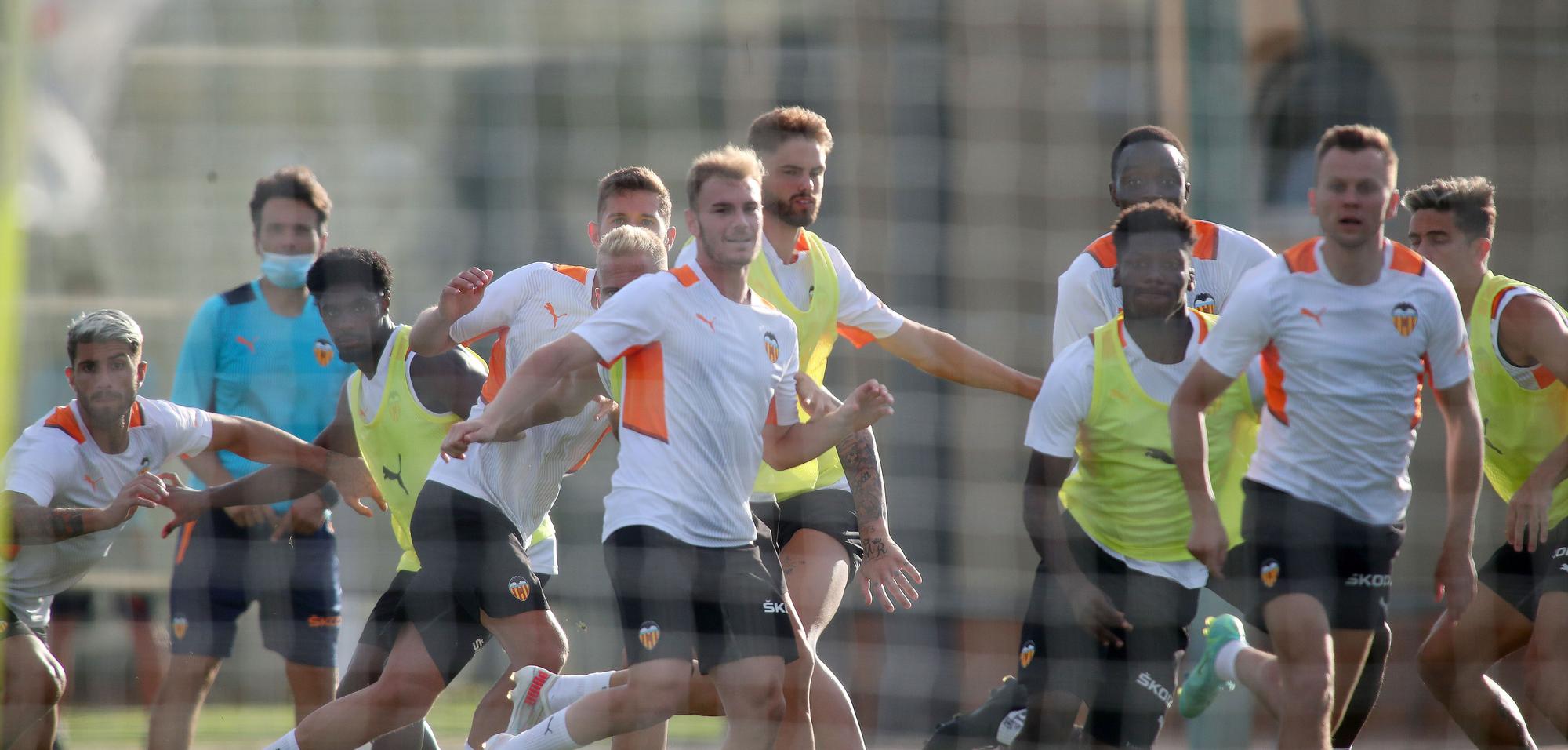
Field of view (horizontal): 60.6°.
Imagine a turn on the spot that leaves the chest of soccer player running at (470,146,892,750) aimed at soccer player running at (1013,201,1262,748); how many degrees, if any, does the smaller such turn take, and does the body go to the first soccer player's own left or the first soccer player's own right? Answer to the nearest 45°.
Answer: approximately 45° to the first soccer player's own left

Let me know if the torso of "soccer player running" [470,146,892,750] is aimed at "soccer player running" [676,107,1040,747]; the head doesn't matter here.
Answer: no

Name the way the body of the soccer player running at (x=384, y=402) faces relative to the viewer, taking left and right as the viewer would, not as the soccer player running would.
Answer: facing the viewer and to the left of the viewer

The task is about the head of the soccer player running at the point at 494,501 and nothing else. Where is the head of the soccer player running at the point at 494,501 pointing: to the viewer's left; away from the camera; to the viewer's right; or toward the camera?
toward the camera

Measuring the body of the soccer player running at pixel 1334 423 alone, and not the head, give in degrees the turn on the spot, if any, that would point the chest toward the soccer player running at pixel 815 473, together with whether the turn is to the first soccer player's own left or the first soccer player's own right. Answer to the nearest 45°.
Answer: approximately 90° to the first soccer player's own right

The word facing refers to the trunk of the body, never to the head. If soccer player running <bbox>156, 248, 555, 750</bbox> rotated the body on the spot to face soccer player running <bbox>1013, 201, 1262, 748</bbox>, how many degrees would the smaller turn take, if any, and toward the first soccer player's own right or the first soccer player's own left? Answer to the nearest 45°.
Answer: approximately 90° to the first soccer player's own left

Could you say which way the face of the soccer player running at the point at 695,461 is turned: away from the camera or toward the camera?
toward the camera

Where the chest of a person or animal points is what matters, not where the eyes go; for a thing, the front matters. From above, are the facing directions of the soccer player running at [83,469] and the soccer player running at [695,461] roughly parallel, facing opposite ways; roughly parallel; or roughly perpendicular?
roughly parallel

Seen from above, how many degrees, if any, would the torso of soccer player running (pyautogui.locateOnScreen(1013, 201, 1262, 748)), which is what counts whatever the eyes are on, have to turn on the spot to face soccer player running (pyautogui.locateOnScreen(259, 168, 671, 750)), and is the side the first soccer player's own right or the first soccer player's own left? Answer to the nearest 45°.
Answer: approximately 90° to the first soccer player's own right

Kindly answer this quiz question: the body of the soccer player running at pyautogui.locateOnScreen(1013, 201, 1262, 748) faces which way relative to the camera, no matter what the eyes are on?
toward the camera

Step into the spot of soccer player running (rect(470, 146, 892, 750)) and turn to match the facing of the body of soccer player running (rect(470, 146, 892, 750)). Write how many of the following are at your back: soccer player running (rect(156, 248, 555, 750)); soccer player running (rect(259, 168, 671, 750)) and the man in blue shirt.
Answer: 3

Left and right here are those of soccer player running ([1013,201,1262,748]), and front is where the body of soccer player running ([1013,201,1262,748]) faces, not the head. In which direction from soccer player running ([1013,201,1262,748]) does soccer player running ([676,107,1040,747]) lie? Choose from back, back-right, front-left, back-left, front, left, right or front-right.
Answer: right

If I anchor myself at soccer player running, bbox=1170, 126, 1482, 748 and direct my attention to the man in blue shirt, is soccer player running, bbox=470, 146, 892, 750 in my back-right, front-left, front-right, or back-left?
front-left

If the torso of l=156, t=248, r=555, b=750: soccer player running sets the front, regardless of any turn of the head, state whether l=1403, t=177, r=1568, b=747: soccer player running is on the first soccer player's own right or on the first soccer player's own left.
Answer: on the first soccer player's own left

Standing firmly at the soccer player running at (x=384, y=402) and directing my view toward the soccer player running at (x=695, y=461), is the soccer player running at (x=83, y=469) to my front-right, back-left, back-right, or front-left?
back-right

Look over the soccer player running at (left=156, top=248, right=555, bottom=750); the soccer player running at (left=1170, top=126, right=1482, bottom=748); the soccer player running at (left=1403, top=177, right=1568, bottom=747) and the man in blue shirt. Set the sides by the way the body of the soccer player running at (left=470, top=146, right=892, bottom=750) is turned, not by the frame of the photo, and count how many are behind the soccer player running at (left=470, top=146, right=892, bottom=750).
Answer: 2

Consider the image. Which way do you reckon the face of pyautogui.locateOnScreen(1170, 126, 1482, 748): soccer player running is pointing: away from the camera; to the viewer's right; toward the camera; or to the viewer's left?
toward the camera
